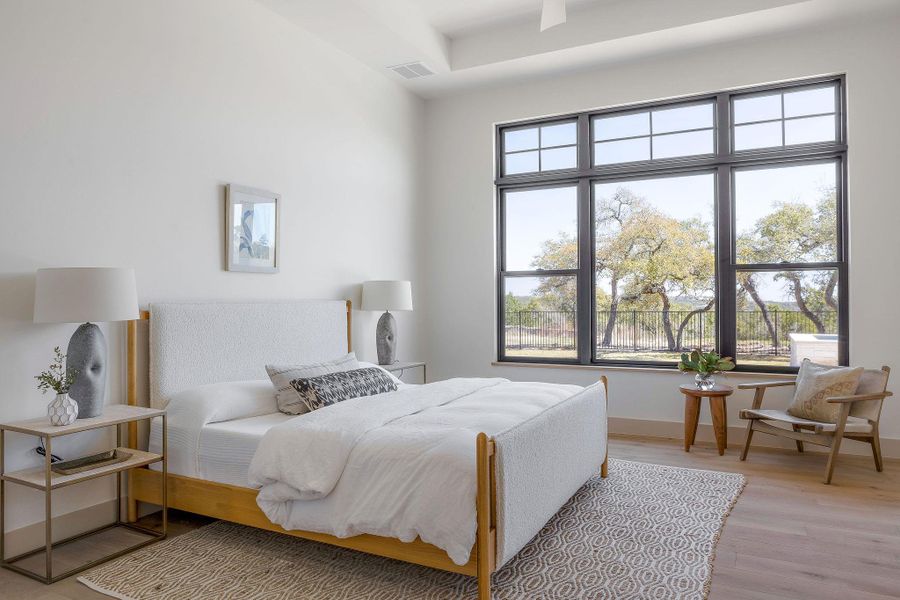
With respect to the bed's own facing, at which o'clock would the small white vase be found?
The small white vase is roughly at 4 o'clock from the bed.

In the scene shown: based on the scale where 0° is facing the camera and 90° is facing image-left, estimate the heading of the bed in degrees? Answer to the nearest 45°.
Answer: approximately 315°

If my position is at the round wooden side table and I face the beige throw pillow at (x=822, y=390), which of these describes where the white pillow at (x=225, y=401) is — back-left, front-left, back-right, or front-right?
back-right

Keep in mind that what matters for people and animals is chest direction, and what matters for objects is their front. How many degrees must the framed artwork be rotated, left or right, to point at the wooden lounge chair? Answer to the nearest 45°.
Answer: approximately 45° to its left

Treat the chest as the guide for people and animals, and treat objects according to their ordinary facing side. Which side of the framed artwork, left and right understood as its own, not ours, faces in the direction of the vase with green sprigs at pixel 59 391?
right

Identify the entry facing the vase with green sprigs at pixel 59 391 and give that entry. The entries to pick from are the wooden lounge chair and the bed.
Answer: the wooden lounge chair

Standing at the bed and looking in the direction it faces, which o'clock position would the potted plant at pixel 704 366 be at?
The potted plant is roughly at 10 o'clock from the bed.
